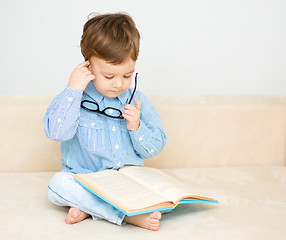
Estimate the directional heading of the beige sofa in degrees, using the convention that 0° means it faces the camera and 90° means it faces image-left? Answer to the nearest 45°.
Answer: approximately 0°
